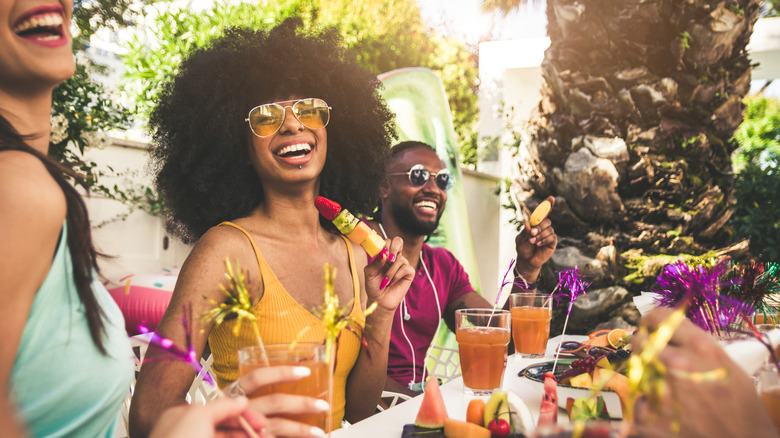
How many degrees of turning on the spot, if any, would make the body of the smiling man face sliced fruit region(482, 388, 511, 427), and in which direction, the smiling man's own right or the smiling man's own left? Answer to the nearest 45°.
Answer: approximately 45° to the smiling man's own right

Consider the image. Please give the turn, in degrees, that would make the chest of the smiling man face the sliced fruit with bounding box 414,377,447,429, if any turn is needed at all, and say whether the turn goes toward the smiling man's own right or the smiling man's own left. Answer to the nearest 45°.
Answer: approximately 45° to the smiling man's own right

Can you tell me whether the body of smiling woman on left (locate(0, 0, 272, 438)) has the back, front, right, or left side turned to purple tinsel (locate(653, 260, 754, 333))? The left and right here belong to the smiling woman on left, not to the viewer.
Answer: front

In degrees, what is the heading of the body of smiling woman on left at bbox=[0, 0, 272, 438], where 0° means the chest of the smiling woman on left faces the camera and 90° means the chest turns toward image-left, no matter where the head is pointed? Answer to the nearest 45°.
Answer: approximately 270°

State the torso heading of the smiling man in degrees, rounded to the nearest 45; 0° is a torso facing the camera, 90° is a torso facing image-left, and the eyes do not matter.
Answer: approximately 315°

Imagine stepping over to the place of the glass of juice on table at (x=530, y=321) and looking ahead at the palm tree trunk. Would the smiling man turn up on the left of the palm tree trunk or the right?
left

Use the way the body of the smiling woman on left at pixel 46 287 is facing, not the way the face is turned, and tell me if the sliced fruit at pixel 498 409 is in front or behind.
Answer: in front

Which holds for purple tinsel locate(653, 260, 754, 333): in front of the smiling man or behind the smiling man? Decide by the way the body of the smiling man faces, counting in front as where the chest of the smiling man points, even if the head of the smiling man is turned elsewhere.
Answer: in front
